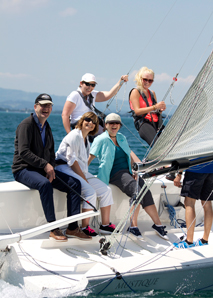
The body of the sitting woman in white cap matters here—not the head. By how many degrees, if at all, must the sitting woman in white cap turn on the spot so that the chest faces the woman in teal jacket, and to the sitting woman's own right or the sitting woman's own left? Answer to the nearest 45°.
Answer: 0° — they already face them

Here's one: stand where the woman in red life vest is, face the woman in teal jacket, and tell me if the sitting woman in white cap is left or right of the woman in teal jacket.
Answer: right

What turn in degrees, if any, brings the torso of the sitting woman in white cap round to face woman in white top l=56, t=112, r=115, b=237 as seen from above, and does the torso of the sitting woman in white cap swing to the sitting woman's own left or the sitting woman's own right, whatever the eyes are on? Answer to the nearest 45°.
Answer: approximately 45° to the sitting woman's own right

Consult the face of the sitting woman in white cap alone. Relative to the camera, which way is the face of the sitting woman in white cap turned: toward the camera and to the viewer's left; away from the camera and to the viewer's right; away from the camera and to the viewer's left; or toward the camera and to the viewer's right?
toward the camera and to the viewer's right

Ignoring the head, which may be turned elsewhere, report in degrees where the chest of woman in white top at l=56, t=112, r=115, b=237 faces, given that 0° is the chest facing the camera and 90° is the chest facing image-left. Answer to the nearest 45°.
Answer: approximately 315°

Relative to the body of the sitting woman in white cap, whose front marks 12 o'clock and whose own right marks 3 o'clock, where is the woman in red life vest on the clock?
The woman in red life vest is roughly at 10 o'clock from the sitting woman in white cap.

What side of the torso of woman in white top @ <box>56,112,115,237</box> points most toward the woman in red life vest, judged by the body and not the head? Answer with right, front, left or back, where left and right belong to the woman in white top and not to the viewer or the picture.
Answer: left

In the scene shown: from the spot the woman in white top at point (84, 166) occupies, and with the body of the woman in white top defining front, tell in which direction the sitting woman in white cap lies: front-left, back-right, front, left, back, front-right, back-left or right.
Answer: back-left
